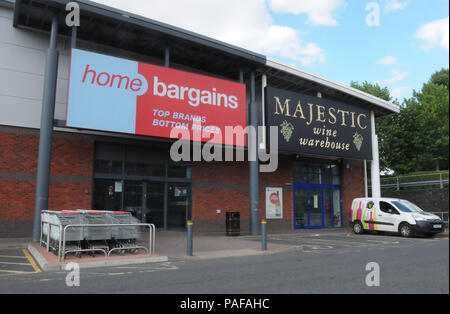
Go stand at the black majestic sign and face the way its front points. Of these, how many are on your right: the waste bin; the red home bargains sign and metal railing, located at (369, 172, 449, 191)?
2

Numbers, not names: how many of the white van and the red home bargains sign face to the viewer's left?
0

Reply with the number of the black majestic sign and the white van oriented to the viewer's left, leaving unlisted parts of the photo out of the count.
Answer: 0

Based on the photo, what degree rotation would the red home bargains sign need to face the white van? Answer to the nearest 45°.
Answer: approximately 45° to its left

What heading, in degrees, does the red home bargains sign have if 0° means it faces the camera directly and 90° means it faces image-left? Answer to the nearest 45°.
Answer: approximately 315°

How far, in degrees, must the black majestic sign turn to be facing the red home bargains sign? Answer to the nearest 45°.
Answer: approximately 90° to its right

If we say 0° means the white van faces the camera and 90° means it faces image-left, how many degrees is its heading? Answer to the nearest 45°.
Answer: approximately 315°

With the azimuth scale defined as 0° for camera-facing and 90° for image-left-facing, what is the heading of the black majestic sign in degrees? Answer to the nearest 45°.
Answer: approximately 315°

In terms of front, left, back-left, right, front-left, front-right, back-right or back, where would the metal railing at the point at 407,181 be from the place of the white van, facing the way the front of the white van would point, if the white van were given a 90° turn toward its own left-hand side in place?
front-left

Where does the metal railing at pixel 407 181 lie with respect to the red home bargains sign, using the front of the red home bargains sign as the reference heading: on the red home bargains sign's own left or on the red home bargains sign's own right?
on the red home bargains sign's own left
